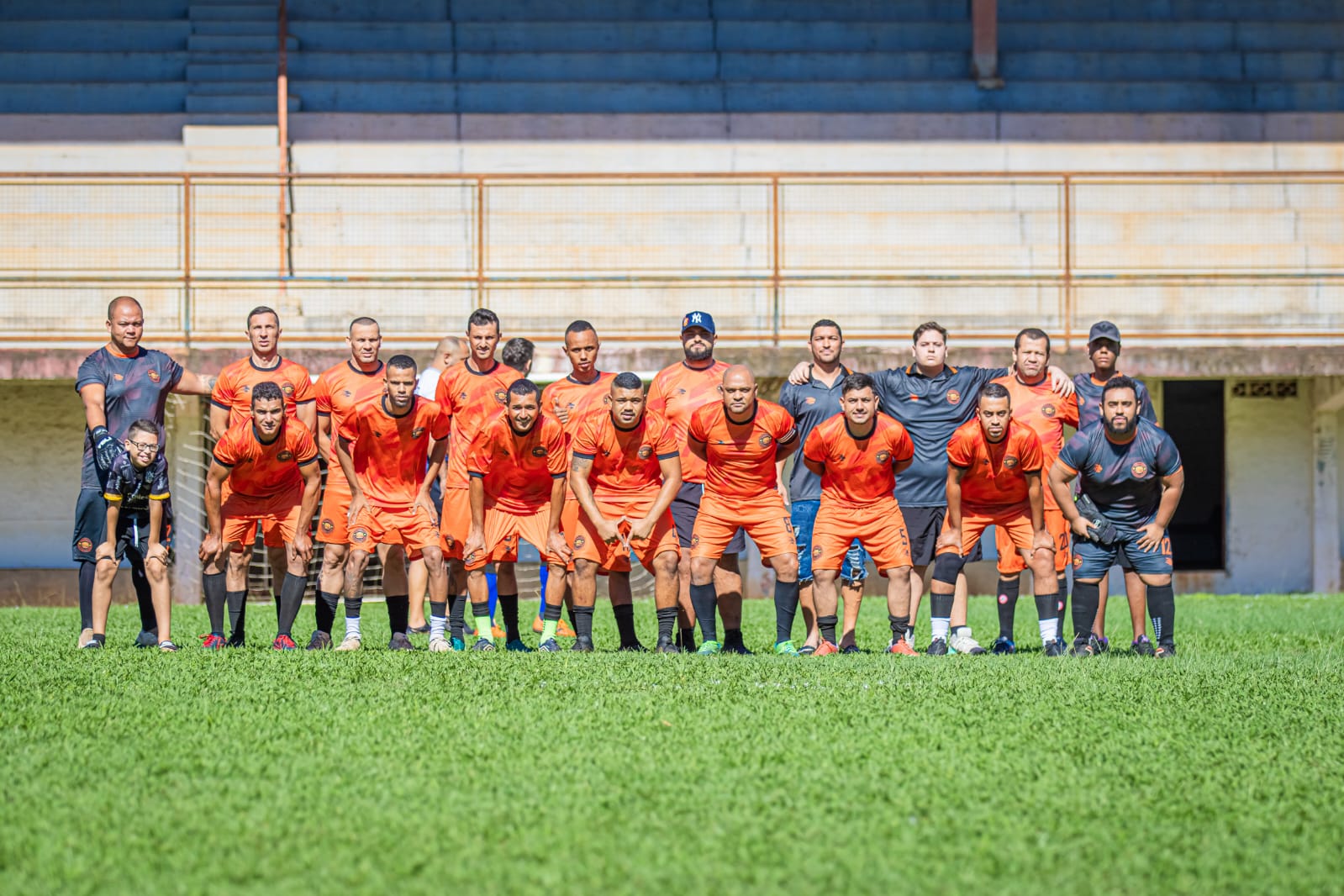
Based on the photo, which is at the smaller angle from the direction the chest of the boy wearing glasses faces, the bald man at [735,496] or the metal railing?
the bald man

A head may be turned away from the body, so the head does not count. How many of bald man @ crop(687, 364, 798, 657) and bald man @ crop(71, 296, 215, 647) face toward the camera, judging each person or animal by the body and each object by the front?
2

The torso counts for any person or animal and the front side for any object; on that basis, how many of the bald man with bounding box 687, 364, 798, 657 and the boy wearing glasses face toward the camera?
2

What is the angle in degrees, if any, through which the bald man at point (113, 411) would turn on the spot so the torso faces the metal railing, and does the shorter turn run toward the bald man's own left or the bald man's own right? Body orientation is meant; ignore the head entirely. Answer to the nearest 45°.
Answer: approximately 135° to the bald man's own left

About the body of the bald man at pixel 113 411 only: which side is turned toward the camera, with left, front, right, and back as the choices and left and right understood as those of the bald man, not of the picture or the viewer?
front

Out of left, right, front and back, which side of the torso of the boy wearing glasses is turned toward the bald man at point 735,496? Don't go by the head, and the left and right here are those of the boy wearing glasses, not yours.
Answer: left

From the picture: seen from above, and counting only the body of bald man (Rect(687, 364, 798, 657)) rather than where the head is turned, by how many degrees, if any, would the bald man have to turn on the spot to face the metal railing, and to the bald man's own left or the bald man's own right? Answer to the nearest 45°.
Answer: approximately 180°

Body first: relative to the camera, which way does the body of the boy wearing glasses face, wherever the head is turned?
toward the camera

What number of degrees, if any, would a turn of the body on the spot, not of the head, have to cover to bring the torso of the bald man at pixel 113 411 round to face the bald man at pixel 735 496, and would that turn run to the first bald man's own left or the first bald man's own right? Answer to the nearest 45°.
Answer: approximately 45° to the first bald man's own left
